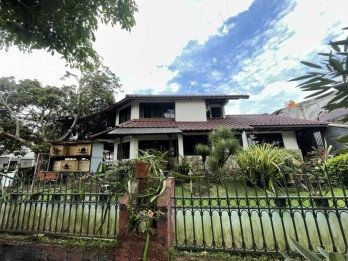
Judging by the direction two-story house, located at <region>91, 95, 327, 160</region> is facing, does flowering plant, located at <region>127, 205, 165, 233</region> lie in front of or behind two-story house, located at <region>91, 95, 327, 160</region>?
in front

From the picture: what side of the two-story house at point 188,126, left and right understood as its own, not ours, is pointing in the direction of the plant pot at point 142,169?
front

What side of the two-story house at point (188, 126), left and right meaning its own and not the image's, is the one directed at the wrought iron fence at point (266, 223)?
front

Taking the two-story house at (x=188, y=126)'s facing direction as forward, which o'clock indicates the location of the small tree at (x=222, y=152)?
The small tree is roughly at 11 o'clock from the two-story house.

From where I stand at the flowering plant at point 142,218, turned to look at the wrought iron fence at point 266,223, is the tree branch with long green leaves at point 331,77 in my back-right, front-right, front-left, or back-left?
front-right

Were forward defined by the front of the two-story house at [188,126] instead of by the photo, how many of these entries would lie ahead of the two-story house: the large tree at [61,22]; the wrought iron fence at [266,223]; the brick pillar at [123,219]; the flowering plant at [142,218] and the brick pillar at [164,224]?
5

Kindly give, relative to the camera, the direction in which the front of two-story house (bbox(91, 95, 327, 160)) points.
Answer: facing the viewer

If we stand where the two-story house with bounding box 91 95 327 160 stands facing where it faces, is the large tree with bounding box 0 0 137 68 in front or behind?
in front

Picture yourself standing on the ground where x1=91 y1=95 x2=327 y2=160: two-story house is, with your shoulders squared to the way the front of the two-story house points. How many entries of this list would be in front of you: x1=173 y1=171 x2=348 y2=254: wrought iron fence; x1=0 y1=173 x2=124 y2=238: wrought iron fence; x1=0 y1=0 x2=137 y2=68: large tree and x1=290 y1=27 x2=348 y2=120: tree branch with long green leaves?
4

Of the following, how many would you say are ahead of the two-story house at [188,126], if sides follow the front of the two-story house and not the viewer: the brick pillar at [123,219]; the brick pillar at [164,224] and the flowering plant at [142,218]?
3

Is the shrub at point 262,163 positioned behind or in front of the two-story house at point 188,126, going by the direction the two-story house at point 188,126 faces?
in front

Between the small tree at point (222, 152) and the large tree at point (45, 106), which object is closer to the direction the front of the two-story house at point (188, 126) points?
the small tree

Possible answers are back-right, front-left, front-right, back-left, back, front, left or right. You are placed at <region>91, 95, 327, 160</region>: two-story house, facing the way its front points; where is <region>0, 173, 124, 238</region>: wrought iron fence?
front

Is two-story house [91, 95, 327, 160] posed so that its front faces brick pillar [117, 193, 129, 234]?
yes
